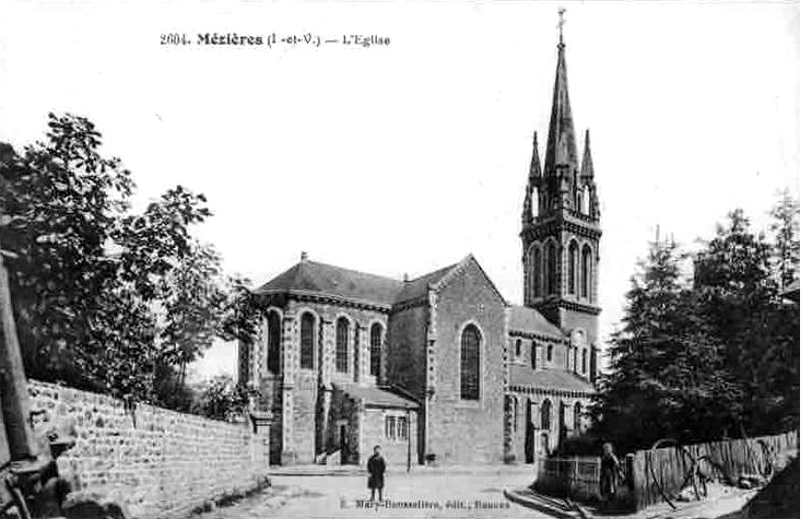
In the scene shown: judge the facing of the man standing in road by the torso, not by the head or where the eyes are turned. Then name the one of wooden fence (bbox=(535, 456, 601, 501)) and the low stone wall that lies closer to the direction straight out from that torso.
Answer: the low stone wall

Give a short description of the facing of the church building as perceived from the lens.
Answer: facing away from the viewer and to the right of the viewer

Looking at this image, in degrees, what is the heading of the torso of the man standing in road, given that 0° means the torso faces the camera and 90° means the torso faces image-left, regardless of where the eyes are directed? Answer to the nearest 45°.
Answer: approximately 0°

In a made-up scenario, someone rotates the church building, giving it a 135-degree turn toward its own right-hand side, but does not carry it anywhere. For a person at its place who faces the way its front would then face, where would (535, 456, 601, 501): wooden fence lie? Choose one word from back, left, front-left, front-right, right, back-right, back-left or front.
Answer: front

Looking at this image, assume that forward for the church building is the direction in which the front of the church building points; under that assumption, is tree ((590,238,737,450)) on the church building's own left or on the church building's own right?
on the church building's own right

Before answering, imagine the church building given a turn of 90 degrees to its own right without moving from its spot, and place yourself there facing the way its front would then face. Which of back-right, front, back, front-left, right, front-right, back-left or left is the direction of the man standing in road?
front-right
